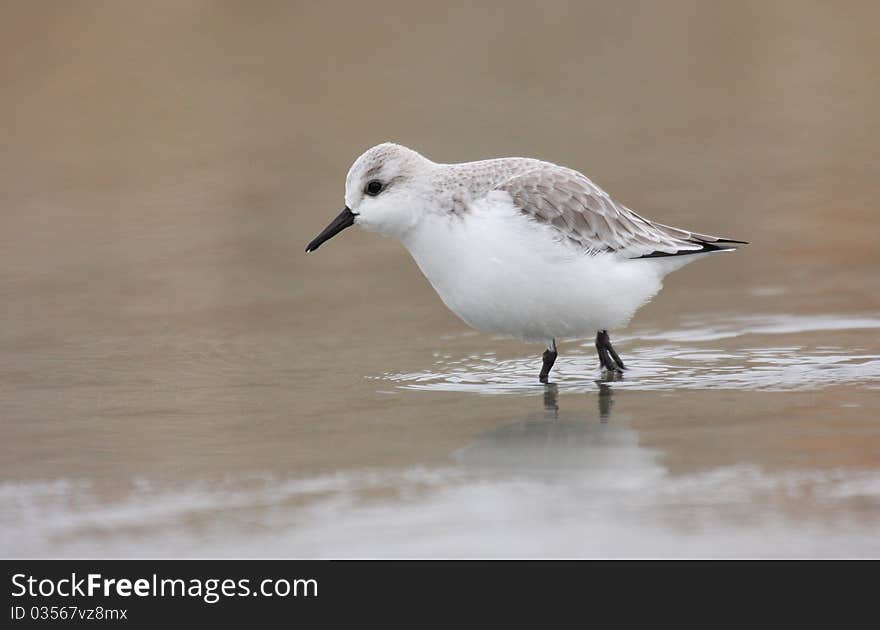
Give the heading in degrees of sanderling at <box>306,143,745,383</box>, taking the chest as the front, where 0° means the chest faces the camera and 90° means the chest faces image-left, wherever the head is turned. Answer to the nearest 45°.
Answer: approximately 90°
